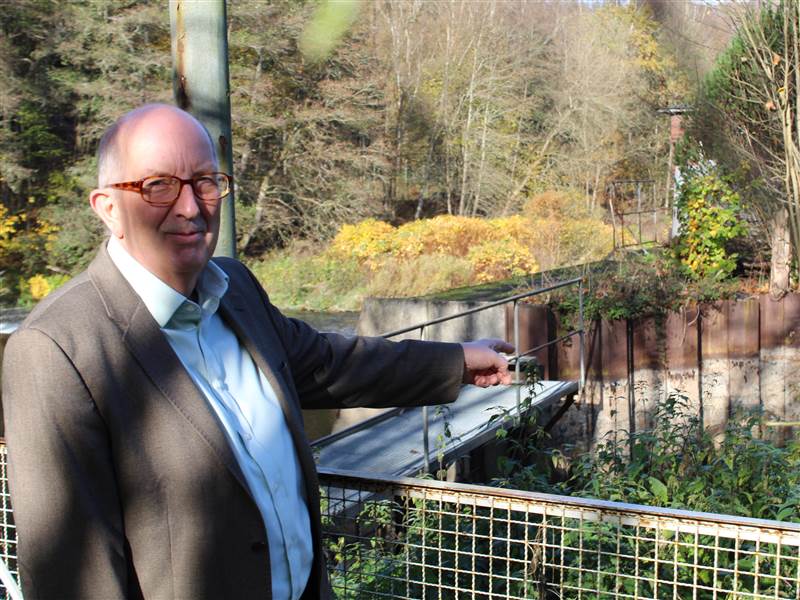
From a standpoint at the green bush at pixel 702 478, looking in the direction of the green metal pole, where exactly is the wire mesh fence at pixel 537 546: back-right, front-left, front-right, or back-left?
front-left

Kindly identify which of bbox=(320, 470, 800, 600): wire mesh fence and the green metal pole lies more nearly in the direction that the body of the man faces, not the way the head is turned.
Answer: the wire mesh fence

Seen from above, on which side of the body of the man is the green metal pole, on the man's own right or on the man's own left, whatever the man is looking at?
on the man's own left

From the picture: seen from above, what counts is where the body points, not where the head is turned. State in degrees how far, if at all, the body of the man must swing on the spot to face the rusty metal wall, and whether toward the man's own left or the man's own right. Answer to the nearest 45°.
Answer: approximately 90° to the man's own left

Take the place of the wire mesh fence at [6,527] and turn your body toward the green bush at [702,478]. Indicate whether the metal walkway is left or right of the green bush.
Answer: left

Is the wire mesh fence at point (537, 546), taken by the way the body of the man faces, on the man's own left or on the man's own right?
on the man's own left

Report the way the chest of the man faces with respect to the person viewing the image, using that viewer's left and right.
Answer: facing the viewer and to the right of the viewer

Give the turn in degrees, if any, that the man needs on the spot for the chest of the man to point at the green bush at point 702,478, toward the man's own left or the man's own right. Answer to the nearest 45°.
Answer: approximately 90° to the man's own left

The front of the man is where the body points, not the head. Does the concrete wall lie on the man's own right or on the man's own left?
on the man's own left

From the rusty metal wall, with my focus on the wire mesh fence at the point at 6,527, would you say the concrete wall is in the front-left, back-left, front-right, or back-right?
front-right
